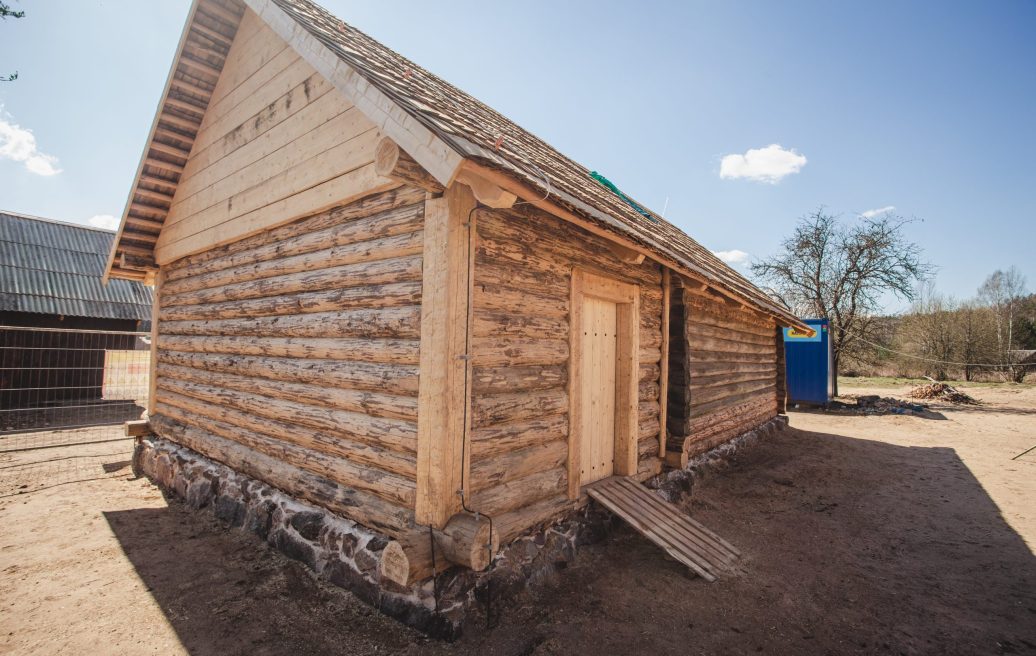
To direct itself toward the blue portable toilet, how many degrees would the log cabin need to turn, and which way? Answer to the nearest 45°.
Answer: approximately 90° to its left

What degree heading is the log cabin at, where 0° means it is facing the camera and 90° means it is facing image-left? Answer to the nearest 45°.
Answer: approximately 315°

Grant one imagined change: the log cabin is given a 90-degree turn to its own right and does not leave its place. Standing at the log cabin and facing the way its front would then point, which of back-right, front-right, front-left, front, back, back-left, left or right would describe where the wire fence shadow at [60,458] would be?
right

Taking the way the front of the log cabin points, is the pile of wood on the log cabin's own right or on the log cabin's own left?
on the log cabin's own left

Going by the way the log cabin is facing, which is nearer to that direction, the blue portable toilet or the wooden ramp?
the wooden ramp

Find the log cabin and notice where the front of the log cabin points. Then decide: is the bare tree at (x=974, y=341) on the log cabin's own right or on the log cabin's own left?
on the log cabin's own left

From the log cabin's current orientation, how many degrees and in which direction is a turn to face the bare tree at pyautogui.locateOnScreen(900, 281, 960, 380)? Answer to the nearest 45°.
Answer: approximately 90° to its left

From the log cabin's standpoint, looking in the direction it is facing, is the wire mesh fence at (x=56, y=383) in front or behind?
behind
